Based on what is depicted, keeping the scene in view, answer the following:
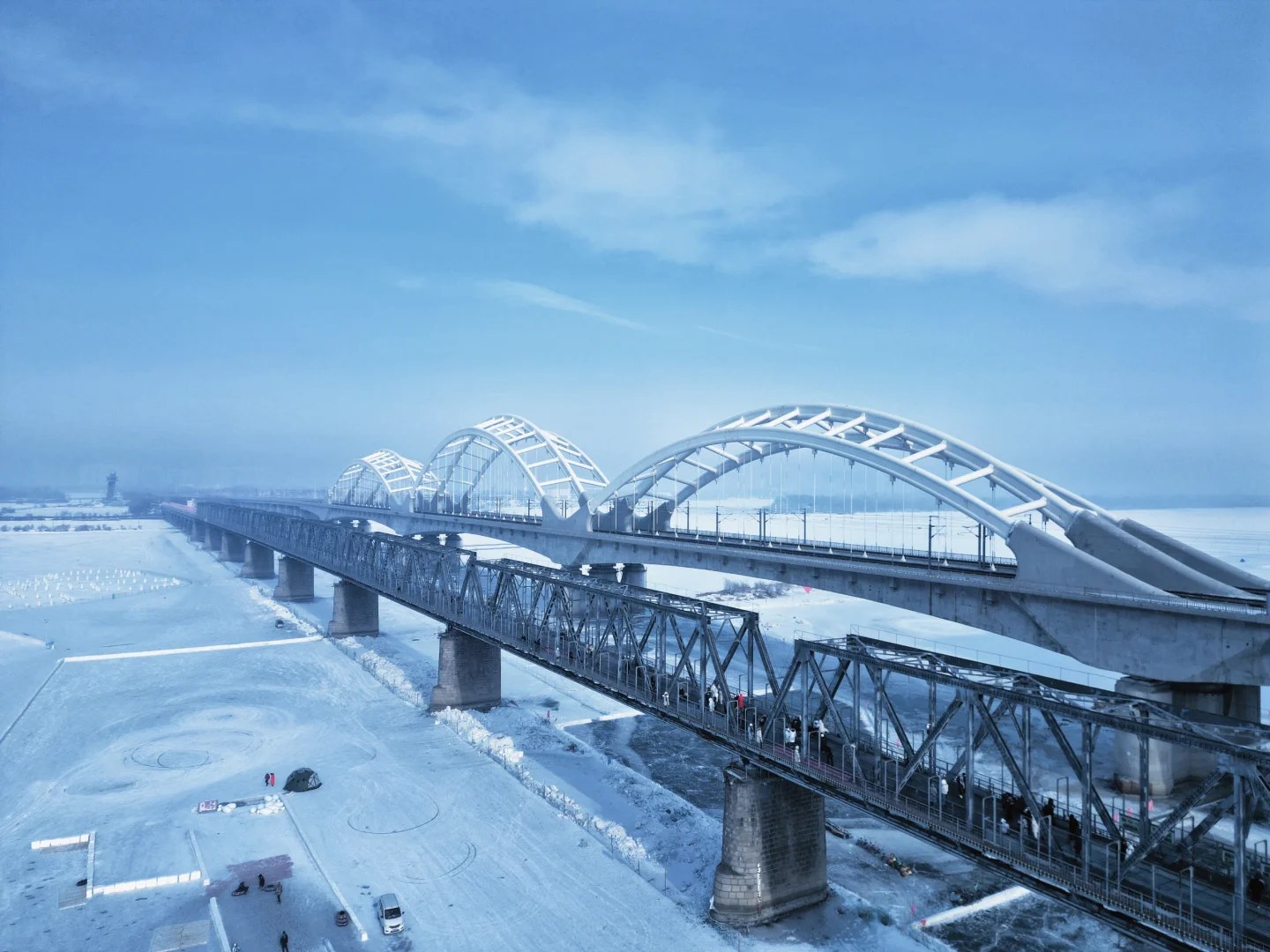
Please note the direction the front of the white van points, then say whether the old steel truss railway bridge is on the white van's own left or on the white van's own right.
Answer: on the white van's own left

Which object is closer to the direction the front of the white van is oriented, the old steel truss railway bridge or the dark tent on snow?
the old steel truss railway bridge

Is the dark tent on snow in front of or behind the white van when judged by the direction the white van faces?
behind

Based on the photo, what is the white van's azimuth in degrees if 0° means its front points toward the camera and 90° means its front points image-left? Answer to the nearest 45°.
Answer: approximately 0°
